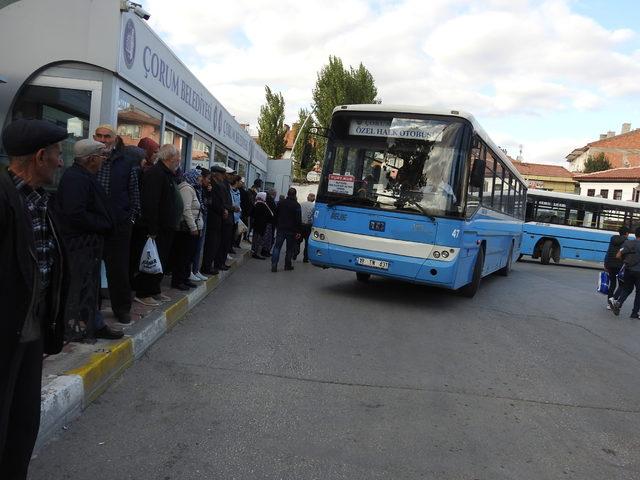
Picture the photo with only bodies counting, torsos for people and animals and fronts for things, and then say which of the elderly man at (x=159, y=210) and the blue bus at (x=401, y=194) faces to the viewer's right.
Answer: the elderly man

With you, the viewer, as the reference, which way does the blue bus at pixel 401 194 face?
facing the viewer and to the left of the viewer

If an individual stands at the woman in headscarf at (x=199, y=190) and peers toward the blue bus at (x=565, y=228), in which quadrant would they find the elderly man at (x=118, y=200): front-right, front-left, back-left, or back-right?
back-right

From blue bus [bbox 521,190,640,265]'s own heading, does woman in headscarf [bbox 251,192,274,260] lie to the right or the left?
on its left

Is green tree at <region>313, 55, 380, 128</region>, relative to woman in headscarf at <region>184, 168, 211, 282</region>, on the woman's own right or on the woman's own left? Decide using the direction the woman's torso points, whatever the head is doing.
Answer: on the woman's own left

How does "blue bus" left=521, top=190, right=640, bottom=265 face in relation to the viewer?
to the viewer's left

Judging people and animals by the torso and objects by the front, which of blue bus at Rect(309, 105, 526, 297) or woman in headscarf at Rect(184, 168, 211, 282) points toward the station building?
the blue bus

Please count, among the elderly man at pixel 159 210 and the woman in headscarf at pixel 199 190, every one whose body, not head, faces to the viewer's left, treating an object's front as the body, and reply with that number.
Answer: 0

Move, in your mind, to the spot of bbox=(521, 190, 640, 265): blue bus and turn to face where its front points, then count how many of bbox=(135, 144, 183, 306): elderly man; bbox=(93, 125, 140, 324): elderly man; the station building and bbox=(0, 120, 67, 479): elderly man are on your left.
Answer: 4

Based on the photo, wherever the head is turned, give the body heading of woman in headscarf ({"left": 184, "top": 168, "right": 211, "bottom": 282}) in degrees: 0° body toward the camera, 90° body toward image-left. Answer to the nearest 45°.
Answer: approximately 270°

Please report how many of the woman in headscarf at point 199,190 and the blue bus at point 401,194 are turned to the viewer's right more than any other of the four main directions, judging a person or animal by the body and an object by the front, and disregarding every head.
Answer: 1

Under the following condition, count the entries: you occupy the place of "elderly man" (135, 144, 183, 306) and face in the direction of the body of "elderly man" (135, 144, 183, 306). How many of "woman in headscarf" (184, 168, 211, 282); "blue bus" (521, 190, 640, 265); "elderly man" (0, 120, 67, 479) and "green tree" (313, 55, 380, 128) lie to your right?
1

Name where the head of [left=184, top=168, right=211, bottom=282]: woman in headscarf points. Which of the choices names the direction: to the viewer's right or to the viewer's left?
to the viewer's right

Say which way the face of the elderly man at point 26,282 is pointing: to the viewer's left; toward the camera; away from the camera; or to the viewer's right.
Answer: to the viewer's right

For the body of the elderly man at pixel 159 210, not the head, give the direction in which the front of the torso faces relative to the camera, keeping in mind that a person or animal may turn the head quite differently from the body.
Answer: to the viewer's right

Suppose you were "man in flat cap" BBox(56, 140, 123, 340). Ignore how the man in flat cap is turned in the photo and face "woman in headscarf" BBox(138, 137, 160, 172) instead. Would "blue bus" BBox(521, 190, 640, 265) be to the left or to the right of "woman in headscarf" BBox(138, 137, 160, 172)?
right

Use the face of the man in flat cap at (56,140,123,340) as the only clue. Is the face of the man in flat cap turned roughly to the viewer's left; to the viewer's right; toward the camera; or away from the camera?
to the viewer's right
